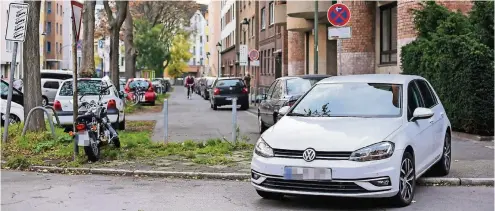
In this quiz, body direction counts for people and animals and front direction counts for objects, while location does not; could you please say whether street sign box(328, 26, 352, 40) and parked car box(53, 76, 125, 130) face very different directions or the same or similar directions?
very different directions

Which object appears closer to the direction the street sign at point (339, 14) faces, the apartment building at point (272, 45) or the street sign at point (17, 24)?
the street sign

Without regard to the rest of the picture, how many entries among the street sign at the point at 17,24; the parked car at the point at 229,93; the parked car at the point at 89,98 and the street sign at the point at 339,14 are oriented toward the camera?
2

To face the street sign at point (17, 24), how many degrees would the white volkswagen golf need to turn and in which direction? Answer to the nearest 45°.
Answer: approximately 90° to its right

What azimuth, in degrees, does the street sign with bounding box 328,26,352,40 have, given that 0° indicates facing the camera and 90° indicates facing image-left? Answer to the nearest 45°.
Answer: approximately 0°

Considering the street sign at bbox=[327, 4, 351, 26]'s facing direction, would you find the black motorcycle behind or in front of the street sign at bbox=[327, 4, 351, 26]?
in front

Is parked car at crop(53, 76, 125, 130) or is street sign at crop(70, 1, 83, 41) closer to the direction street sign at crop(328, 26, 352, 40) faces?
the street sign

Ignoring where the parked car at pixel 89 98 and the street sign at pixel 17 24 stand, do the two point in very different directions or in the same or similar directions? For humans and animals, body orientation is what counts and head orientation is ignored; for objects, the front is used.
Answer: very different directions

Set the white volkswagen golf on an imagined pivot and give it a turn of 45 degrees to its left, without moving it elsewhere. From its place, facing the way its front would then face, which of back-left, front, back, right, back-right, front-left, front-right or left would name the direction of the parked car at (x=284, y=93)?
back

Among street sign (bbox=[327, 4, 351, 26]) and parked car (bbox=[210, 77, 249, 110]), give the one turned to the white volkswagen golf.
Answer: the street sign

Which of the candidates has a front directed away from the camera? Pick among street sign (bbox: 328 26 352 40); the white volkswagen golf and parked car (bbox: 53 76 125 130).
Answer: the parked car

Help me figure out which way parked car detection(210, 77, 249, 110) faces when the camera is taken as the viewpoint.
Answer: facing away from the viewer

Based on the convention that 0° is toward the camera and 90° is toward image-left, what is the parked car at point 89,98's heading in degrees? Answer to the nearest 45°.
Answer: approximately 180°
